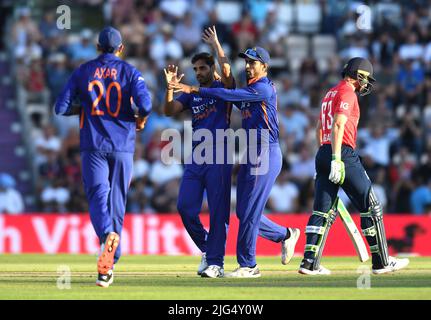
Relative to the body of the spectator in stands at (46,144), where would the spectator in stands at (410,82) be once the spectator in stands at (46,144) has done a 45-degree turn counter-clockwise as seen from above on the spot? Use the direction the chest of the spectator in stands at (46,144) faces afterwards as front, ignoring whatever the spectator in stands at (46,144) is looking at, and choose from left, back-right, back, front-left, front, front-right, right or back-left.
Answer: front-left

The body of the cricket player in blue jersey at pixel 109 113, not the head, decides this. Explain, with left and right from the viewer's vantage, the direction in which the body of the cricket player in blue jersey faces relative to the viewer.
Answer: facing away from the viewer

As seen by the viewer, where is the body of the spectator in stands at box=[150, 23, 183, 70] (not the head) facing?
toward the camera

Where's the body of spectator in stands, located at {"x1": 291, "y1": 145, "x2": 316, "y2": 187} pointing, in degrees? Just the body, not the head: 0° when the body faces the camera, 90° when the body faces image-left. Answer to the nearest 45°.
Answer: approximately 0°

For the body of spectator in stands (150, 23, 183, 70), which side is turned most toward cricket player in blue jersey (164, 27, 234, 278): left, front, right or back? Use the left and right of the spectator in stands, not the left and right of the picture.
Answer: front

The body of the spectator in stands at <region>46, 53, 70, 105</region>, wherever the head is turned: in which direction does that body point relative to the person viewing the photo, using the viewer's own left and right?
facing the viewer

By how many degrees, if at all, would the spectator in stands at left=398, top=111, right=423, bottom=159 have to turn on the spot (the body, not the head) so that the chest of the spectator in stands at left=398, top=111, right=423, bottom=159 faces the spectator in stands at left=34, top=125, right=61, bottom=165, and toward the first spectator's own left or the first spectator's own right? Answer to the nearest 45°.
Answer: approximately 90° to the first spectator's own right

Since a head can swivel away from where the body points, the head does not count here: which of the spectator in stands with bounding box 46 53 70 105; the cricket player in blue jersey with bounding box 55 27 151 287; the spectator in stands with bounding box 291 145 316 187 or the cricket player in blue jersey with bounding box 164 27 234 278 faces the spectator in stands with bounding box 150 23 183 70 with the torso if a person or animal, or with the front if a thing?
the cricket player in blue jersey with bounding box 55 27 151 287
